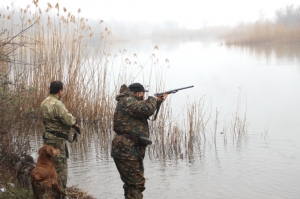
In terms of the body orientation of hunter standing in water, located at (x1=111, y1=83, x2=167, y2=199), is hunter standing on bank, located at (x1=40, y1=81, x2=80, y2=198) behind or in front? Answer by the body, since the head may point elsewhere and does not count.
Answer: behind

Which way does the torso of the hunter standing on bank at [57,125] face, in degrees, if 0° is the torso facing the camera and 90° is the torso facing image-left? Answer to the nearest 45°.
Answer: approximately 225°

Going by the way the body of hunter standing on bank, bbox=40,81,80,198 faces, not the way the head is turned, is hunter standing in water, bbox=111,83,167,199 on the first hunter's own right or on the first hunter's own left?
on the first hunter's own right

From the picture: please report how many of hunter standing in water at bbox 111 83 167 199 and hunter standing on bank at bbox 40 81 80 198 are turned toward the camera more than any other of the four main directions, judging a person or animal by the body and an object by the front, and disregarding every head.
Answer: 0

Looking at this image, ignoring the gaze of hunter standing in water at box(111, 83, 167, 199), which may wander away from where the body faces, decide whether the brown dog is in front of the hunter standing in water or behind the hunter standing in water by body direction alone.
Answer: behind

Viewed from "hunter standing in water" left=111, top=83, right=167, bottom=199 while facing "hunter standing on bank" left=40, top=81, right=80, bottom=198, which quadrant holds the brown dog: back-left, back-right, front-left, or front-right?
front-left

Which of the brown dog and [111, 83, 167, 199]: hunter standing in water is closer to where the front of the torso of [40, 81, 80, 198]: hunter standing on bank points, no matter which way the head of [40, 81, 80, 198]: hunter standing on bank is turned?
the hunter standing in water

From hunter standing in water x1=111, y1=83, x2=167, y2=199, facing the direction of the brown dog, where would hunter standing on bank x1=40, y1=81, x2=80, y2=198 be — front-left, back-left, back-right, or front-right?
front-right

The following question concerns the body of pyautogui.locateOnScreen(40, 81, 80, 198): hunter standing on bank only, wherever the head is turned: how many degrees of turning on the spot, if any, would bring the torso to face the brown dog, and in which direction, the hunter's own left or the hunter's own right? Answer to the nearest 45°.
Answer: approximately 135° to the hunter's own right

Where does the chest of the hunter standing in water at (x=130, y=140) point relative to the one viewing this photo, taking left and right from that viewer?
facing to the right of the viewer
